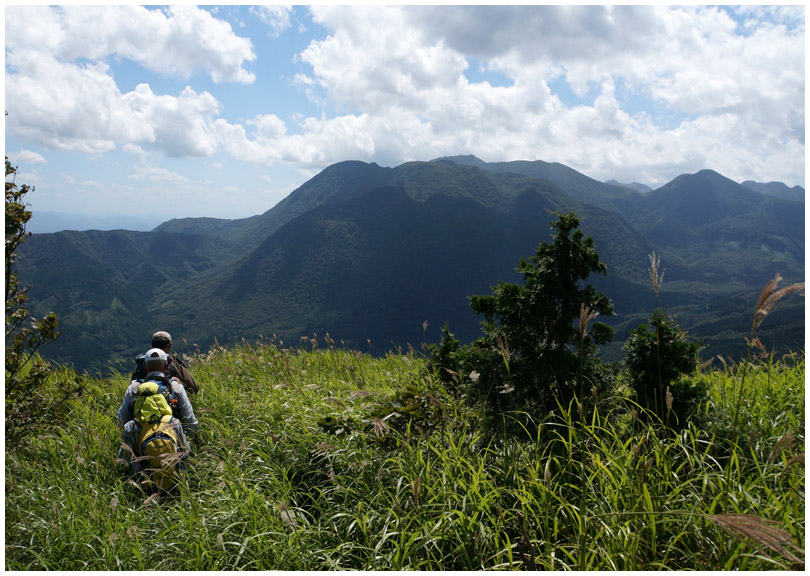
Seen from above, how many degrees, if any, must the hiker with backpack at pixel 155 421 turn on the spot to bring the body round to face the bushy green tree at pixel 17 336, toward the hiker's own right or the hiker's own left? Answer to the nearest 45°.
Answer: approximately 45° to the hiker's own left

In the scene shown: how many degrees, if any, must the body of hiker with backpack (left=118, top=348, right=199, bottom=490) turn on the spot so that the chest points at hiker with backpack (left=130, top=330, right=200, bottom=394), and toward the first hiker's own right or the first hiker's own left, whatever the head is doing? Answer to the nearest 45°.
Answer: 0° — they already face them

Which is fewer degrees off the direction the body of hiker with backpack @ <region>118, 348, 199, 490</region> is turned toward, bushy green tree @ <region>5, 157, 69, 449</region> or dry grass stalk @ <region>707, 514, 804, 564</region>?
the bushy green tree

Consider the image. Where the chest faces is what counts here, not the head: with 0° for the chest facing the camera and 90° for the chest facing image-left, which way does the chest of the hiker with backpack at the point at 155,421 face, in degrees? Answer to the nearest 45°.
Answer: approximately 180°

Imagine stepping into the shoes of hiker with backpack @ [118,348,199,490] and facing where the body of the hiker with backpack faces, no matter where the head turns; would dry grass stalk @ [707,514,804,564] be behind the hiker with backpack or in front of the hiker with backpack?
behind

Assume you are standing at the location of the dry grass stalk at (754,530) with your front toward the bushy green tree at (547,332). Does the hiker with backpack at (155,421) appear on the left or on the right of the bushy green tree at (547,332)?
left

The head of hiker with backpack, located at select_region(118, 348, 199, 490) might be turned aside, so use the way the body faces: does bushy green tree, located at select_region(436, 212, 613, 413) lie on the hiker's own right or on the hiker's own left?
on the hiker's own right
